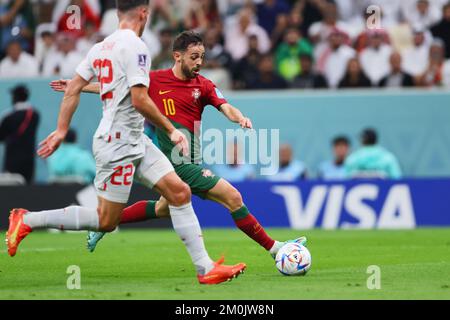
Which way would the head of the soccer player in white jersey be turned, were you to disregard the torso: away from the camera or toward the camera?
away from the camera

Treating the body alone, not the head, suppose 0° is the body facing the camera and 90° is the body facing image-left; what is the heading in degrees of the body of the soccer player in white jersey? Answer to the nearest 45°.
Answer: approximately 225°

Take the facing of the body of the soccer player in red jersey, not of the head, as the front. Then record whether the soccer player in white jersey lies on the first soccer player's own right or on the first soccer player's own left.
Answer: on the first soccer player's own right
